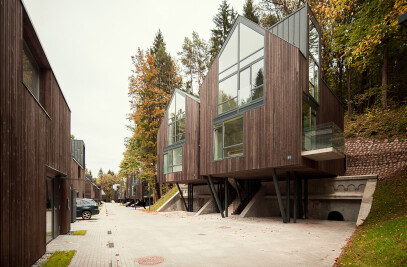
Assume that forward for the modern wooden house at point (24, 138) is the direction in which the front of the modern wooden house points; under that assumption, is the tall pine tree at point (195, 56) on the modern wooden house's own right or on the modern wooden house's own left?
on the modern wooden house's own left

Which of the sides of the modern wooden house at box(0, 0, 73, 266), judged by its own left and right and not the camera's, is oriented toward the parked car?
left

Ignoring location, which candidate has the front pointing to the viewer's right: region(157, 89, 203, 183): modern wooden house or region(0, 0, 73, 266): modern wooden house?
region(0, 0, 73, 266): modern wooden house

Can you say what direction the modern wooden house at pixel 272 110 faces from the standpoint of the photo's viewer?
facing the viewer and to the left of the viewer

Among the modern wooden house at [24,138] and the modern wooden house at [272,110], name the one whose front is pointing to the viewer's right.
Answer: the modern wooden house at [24,138]

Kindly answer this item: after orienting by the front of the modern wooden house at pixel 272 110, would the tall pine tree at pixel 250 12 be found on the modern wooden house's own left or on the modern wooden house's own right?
on the modern wooden house's own right

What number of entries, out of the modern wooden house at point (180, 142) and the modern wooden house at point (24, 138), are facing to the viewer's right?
1

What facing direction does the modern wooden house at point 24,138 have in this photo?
to the viewer's right
